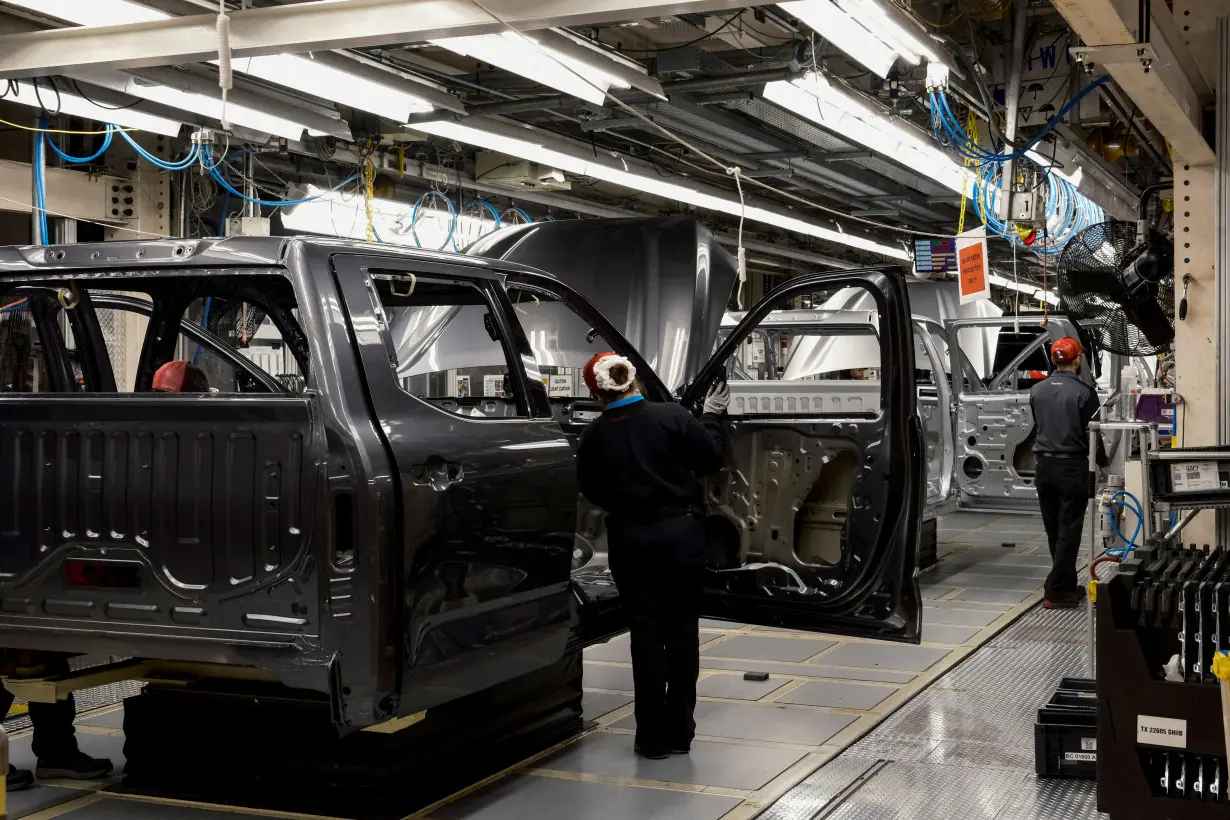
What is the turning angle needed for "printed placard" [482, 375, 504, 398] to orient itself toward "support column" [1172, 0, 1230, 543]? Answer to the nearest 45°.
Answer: approximately 45° to its left

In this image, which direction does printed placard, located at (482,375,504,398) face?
toward the camera

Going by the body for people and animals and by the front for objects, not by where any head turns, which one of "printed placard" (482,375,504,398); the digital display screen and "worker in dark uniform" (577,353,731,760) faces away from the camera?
the worker in dark uniform

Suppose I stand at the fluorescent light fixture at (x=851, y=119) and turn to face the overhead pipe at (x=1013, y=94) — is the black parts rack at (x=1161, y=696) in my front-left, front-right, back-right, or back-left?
front-right

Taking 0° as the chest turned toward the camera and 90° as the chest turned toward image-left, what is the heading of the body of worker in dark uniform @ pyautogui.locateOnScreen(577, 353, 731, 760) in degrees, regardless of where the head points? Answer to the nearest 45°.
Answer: approximately 180°

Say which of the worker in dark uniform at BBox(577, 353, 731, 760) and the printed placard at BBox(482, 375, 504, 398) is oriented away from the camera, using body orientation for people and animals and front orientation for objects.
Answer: the worker in dark uniform

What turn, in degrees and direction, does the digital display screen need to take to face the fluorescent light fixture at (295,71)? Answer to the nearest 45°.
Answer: approximately 45° to its right

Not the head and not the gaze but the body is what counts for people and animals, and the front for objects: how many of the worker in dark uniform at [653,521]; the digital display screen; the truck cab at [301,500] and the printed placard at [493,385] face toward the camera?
2

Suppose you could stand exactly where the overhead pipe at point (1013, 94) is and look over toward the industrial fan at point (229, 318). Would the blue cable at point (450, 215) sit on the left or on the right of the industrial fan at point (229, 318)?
right

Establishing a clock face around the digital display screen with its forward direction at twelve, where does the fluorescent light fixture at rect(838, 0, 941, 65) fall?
The fluorescent light fixture is roughly at 12 o'clock from the digital display screen.

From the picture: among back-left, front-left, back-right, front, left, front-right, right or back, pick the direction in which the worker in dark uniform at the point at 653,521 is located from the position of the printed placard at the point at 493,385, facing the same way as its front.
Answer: front

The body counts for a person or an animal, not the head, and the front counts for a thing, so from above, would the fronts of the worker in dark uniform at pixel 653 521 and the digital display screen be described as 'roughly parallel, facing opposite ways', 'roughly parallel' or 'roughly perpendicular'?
roughly parallel, facing opposite ways

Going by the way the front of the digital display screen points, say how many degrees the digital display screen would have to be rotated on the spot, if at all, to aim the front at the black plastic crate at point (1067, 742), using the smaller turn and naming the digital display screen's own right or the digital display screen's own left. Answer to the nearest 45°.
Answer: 0° — it already faces it

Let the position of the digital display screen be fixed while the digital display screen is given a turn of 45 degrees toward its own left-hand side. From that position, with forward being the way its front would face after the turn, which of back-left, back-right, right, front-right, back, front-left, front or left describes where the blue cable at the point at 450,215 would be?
right

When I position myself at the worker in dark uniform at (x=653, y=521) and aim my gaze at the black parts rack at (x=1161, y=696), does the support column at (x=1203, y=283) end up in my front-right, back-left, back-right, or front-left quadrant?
front-left

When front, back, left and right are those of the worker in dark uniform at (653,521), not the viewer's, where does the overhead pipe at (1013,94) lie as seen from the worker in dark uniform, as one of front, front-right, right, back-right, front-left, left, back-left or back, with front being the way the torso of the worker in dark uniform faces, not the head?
front-right

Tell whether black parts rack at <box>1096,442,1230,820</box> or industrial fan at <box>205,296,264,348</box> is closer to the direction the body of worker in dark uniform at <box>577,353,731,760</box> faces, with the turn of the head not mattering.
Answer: the industrial fan
